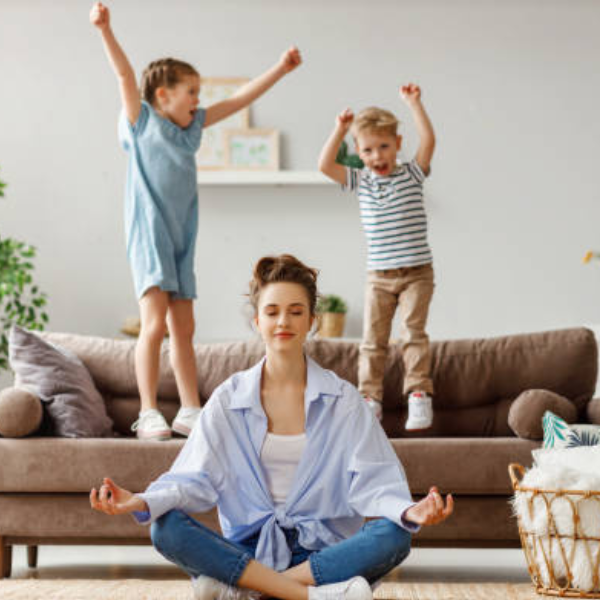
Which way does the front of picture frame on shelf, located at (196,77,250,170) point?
toward the camera

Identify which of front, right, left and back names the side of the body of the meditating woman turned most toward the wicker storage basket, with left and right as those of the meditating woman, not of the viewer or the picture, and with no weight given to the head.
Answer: left

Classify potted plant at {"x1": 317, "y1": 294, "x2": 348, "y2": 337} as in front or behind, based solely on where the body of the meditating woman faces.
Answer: behind

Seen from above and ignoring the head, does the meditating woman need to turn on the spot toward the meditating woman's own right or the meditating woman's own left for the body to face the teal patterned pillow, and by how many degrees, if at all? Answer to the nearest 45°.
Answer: approximately 135° to the meditating woman's own left

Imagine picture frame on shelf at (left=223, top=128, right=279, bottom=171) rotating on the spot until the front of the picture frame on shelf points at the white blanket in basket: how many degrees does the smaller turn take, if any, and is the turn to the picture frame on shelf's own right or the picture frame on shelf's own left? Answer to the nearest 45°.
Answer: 0° — it already faces it

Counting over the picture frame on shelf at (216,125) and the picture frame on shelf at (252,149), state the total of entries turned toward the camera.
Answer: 2

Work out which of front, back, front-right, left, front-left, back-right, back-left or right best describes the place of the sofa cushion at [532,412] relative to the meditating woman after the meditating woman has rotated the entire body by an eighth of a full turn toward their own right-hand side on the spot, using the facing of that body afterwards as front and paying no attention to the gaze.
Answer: back

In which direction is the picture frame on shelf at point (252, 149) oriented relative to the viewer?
toward the camera
